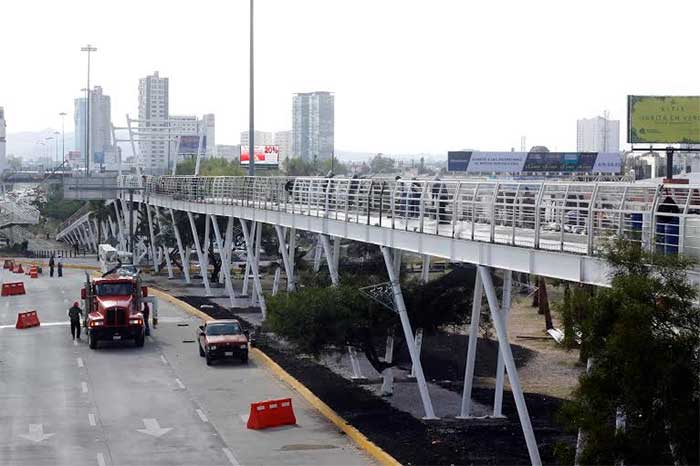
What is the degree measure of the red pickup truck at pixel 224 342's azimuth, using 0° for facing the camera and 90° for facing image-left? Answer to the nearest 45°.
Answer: approximately 0°

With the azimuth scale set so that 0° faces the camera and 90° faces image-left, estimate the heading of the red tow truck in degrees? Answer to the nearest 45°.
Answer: approximately 0°

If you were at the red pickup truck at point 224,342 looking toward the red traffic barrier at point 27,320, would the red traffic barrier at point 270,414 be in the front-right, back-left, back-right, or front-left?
back-left

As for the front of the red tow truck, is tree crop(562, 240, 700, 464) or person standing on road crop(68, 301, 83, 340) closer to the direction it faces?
the tree

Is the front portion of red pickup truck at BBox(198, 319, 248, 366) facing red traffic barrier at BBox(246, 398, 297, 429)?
yes

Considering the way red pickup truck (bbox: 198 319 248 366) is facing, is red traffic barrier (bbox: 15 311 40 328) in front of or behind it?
behind

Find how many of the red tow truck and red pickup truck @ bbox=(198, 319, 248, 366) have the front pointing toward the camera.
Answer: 2
